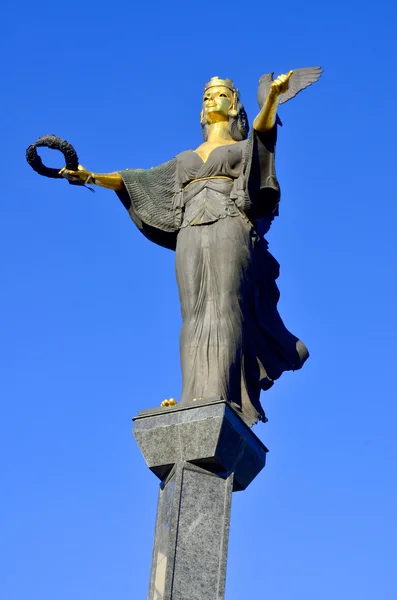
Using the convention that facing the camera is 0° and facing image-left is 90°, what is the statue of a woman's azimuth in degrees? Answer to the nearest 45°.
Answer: approximately 45°
